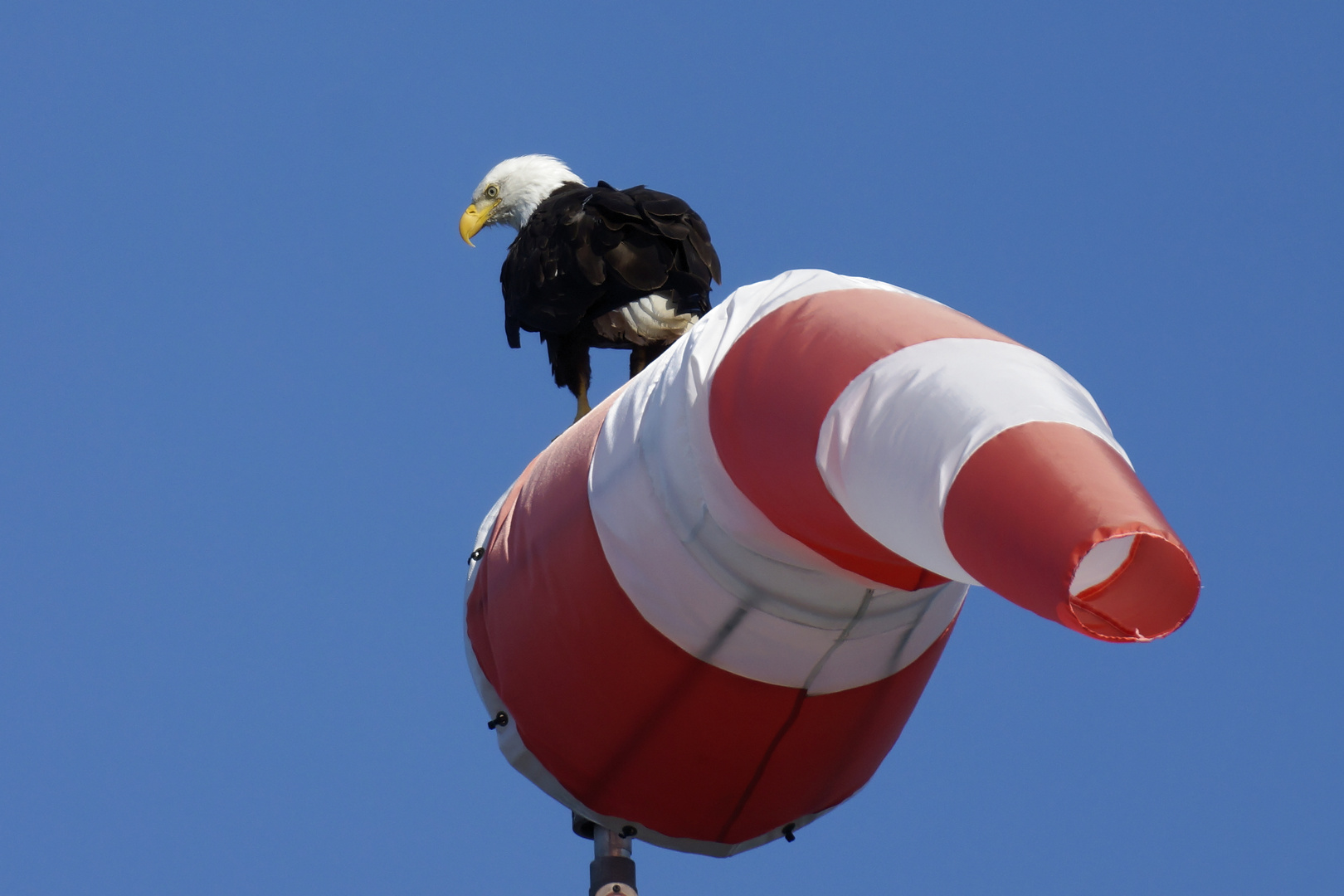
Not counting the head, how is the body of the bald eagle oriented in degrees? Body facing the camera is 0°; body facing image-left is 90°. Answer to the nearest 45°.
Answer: approximately 90°
